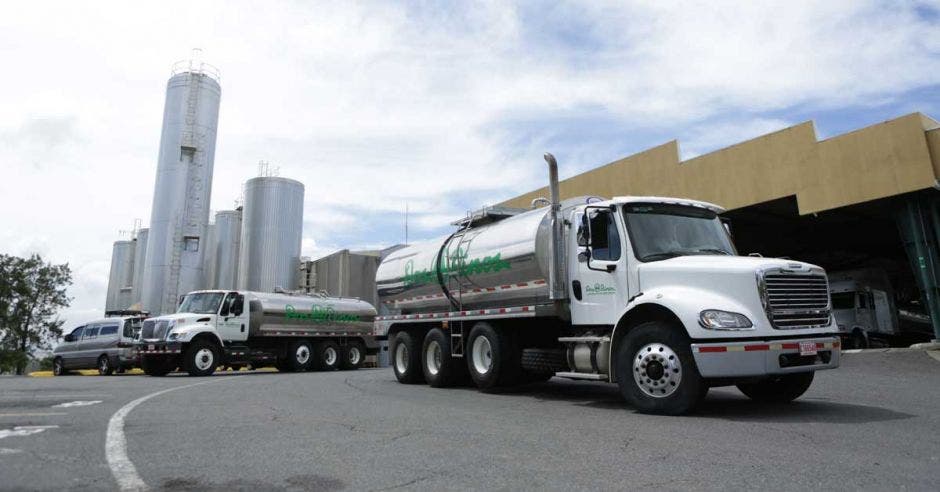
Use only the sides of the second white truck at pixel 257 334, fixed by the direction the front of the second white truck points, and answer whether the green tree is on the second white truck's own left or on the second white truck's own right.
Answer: on the second white truck's own right

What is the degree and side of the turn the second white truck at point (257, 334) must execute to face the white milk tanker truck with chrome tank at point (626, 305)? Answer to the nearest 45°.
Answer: approximately 45° to its left

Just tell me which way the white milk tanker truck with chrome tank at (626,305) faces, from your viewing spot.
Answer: facing the viewer and to the right of the viewer

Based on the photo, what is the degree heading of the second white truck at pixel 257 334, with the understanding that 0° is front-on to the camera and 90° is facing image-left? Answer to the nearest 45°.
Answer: approximately 45°

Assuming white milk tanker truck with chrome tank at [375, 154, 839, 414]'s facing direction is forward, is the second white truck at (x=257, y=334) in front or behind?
behind

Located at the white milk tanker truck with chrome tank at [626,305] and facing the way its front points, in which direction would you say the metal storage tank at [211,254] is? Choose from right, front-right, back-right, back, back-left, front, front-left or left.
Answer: back

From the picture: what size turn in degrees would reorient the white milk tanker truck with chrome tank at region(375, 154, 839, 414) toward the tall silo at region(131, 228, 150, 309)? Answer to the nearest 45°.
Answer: approximately 180°

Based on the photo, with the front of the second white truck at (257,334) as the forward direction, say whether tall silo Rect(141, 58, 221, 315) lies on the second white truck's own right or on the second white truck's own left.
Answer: on the second white truck's own right

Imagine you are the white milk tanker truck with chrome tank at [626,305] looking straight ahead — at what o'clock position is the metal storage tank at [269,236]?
The metal storage tank is roughly at 6 o'clock from the white milk tanker truck with chrome tank.

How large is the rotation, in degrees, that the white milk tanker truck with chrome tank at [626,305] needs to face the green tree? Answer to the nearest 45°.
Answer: approximately 180°

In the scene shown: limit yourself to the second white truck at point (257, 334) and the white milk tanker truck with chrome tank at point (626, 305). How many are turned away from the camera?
0
